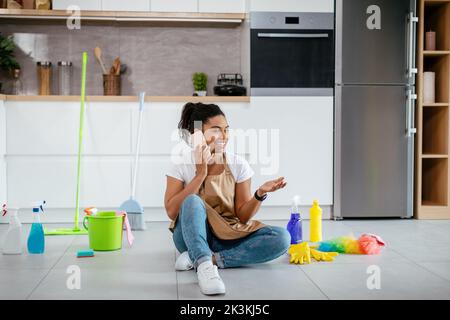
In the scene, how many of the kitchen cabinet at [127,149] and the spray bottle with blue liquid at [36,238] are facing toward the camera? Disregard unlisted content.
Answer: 1

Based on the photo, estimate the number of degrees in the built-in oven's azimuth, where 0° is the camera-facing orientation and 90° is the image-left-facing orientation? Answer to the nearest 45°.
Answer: approximately 0°

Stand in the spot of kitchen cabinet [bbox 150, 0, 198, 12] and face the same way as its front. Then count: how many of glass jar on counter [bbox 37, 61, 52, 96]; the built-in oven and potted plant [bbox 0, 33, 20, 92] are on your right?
2

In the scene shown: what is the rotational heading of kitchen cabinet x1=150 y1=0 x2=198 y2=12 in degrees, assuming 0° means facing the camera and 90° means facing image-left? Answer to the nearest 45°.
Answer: approximately 0°

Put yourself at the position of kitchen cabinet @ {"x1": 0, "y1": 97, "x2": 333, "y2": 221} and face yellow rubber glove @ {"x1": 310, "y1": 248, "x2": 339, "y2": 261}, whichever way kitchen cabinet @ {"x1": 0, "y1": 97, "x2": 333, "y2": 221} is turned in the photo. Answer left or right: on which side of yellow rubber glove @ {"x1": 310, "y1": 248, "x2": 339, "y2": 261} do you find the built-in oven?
left
